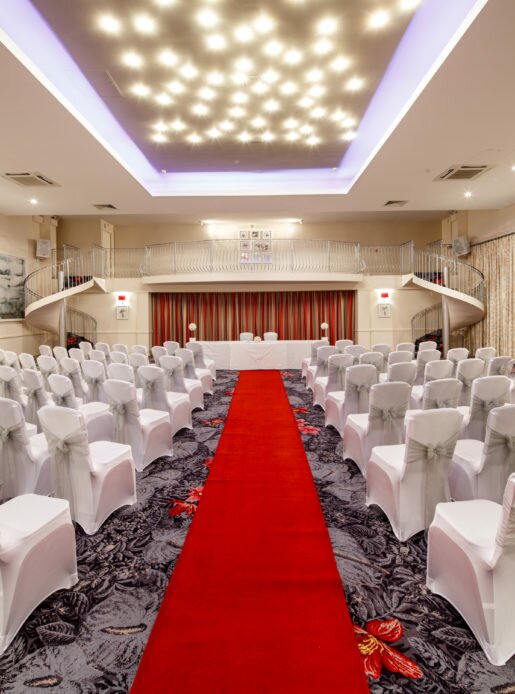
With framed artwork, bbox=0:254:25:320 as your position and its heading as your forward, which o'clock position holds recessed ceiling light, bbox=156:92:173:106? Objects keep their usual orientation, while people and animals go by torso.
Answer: The recessed ceiling light is roughly at 1 o'clock from the framed artwork.

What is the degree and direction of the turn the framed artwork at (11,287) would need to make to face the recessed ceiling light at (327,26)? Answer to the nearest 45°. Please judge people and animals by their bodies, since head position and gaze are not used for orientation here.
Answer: approximately 45° to its right

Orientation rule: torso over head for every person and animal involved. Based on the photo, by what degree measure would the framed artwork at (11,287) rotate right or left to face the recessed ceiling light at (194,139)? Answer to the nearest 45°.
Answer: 0° — it already faces it

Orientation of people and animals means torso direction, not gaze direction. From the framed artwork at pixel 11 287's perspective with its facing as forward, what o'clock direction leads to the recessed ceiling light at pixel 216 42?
The recessed ceiling light is roughly at 1 o'clock from the framed artwork.

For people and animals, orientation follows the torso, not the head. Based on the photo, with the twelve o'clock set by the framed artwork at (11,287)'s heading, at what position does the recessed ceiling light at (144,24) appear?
The recessed ceiling light is roughly at 1 o'clock from the framed artwork.

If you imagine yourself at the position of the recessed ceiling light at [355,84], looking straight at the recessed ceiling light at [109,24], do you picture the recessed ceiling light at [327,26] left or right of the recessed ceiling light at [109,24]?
left

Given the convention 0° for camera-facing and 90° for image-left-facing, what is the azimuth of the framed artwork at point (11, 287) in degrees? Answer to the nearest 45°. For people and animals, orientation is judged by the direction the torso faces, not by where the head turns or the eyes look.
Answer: approximately 315°
